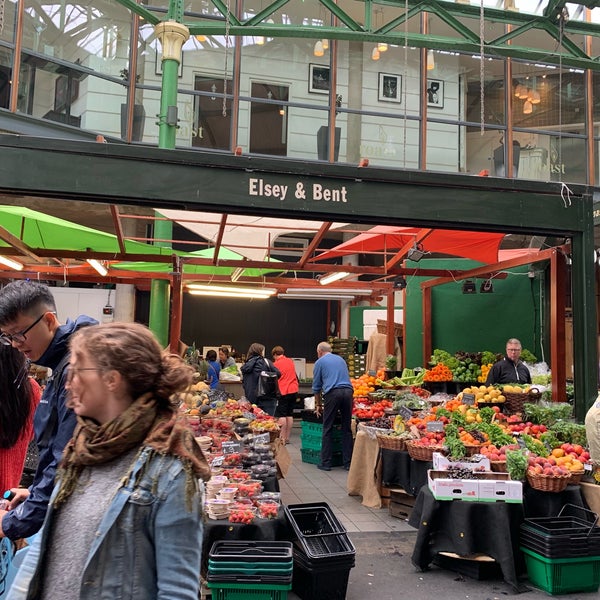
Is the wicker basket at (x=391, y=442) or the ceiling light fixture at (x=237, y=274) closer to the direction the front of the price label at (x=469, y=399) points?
the wicker basket

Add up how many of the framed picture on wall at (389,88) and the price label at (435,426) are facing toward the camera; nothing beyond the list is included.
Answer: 2

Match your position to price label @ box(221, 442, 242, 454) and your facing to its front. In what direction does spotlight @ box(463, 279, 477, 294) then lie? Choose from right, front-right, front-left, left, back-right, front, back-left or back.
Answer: back-left

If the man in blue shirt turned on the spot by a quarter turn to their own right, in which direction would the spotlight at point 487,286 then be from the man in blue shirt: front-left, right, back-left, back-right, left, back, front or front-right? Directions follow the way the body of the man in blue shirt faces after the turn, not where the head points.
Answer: front

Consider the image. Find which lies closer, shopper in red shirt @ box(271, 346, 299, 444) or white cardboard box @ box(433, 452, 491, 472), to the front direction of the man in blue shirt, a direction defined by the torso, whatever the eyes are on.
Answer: the shopper in red shirt

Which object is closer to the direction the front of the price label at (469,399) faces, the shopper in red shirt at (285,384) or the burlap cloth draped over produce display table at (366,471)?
the burlap cloth draped over produce display table

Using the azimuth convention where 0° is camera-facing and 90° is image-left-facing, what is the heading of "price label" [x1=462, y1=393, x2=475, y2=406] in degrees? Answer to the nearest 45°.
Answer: approximately 0°

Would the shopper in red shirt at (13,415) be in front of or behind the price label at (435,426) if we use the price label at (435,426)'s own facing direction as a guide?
in front

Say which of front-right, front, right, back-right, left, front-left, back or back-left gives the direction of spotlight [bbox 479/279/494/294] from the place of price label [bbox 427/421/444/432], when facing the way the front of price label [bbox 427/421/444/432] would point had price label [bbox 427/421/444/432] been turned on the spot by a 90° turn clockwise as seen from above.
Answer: right

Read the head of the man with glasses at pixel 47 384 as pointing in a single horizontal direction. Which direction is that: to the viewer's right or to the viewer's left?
to the viewer's left

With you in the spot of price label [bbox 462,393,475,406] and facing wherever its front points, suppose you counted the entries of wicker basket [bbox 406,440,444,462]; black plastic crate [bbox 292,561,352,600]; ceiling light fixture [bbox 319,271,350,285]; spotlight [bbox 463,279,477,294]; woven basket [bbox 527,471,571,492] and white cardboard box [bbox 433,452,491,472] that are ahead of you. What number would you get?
4

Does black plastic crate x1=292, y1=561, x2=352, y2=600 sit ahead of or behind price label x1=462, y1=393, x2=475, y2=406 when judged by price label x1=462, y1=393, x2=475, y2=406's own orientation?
ahead
